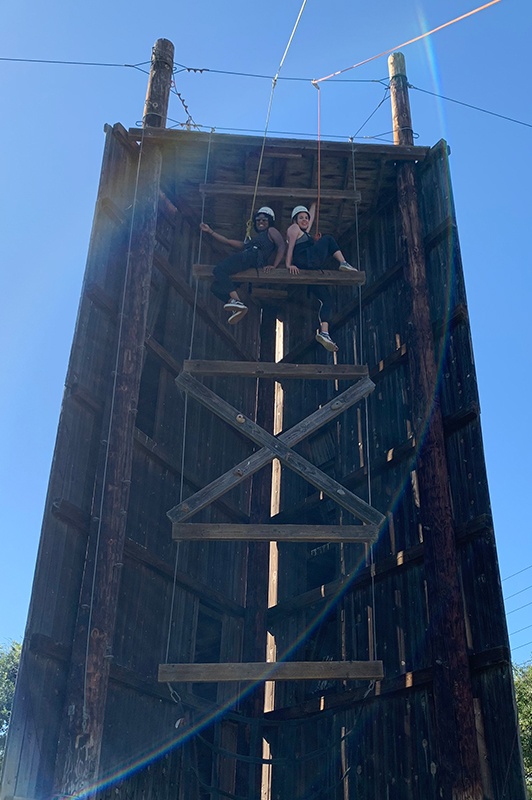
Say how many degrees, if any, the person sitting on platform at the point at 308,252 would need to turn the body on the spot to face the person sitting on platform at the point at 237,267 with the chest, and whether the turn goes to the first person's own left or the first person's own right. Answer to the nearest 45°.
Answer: approximately 135° to the first person's own right

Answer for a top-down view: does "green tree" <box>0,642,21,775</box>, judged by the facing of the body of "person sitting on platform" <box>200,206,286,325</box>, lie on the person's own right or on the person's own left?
on the person's own right

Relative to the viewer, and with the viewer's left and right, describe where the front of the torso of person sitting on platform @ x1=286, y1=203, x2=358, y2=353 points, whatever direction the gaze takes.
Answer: facing the viewer and to the right of the viewer

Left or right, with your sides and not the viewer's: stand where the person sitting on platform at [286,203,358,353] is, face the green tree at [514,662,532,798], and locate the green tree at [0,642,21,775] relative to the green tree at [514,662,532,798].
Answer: left

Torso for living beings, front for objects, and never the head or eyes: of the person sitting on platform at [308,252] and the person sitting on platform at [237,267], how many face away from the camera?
0

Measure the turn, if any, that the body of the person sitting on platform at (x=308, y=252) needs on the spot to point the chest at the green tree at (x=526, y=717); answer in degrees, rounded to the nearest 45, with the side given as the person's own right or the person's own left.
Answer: approximately 135° to the person's own left

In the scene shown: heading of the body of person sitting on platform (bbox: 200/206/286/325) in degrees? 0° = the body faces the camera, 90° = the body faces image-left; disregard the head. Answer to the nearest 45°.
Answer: approximately 45°

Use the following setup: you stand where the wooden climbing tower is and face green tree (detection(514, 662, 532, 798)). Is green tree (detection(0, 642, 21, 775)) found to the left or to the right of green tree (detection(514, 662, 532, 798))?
left
